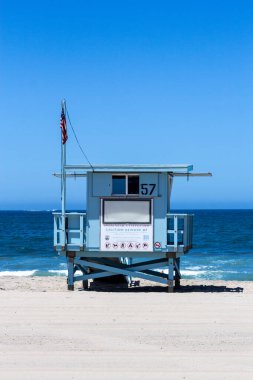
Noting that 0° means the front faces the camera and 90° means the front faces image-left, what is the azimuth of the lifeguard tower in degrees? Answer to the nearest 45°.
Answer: approximately 180°
